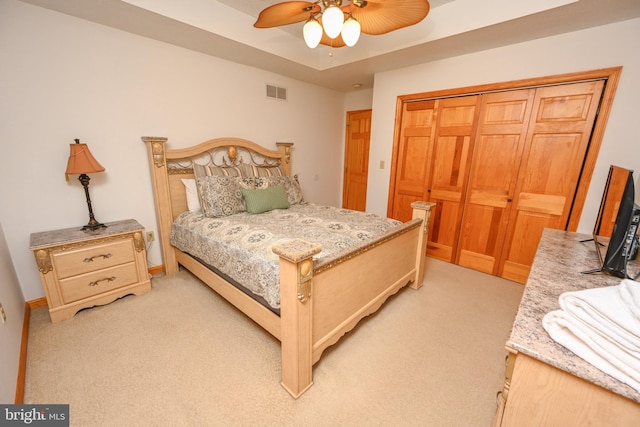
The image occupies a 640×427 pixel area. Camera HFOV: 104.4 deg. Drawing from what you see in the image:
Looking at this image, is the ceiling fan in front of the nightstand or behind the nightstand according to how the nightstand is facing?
in front

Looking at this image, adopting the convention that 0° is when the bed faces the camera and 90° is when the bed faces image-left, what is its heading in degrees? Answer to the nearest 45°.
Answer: approximately 315°

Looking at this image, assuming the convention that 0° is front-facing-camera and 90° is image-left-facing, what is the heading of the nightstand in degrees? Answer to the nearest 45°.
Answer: approximately 0°

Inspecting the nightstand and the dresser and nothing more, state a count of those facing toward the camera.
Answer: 1

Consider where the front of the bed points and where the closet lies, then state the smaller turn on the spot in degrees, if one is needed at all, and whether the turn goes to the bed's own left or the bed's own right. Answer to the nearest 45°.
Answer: approximately 45° to the bed's own left

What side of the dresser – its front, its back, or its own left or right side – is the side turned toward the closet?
right

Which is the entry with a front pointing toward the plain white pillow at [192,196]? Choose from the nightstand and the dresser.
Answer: the dresser

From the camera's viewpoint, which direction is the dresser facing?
to the viewer's left

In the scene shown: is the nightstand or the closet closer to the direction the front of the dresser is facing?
the nightstand

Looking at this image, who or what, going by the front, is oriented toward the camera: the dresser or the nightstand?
the nightstand

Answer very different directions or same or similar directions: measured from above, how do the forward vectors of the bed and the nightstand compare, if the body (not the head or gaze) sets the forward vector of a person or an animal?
same or similar directions

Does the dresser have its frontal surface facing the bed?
yes

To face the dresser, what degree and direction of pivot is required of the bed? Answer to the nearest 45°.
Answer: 0° — it already faces it

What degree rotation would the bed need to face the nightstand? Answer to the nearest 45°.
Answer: approximately 135° to its right

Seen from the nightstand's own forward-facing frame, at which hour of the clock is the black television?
The black television is roughly at 11 o'clock from the nightstand.

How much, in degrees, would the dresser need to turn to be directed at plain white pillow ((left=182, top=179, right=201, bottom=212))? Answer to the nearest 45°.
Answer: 0° — it already faces it
